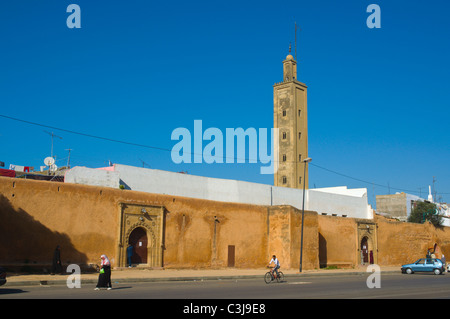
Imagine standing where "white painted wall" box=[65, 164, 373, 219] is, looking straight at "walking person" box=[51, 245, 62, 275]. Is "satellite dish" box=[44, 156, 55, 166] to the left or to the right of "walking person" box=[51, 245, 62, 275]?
right

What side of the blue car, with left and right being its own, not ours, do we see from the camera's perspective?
left

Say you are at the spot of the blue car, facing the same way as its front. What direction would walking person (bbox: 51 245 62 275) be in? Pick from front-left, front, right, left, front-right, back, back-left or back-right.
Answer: front-left

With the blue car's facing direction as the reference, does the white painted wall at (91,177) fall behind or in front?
in front

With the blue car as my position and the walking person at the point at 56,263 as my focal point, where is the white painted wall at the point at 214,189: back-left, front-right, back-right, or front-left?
front-right

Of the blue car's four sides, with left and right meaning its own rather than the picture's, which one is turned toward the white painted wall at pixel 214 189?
front
